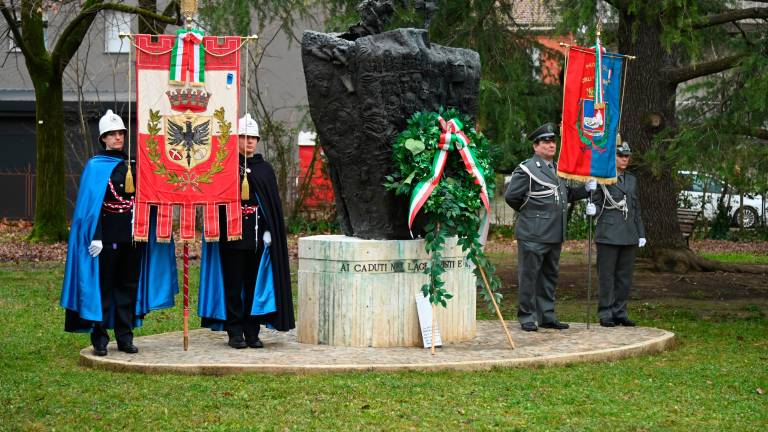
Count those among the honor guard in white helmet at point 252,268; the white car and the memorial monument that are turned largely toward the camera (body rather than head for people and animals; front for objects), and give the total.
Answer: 2

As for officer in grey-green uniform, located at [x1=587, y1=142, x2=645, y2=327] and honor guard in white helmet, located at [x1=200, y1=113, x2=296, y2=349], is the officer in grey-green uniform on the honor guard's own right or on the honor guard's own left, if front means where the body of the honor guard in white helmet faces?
on the honor guard's own left

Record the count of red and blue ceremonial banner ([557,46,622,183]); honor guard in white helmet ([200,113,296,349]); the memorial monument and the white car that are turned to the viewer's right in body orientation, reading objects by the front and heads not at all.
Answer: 1

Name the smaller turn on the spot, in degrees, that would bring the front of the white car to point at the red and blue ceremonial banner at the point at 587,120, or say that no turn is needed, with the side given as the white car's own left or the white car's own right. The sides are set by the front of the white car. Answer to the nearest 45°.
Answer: approximately 90° to the white car's own right

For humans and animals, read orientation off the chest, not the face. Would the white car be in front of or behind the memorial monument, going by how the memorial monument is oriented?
behind

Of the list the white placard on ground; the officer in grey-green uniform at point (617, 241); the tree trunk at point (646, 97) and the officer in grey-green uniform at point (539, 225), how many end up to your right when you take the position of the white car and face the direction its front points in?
4

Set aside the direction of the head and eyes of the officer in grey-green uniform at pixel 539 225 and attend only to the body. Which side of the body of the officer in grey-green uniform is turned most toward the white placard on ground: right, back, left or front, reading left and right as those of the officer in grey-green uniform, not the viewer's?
right

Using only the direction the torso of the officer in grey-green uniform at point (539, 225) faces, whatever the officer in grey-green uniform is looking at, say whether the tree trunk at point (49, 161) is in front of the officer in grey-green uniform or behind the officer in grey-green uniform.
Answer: behind

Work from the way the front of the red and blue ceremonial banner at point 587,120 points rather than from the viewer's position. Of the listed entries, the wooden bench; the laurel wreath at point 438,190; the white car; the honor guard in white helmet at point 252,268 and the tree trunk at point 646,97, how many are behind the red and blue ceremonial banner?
3
